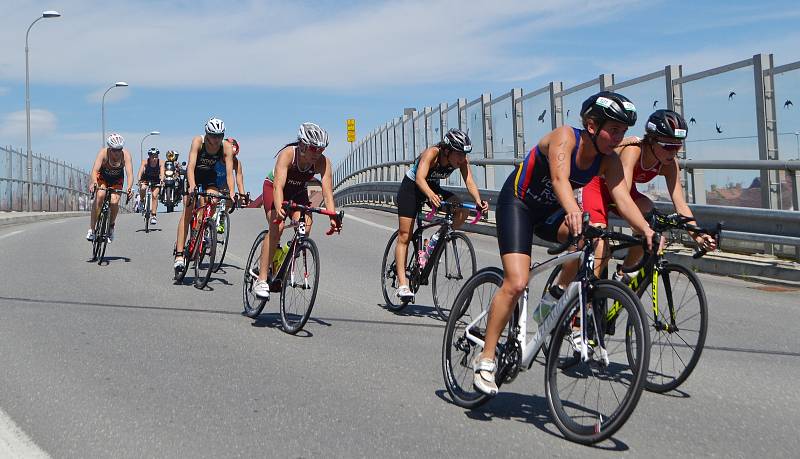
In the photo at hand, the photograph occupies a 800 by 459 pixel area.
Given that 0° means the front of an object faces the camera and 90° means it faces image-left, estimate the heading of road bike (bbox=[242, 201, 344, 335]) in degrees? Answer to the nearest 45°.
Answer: approximately 315°

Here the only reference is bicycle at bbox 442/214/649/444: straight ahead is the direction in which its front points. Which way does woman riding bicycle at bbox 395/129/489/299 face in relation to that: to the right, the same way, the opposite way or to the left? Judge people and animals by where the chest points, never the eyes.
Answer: the same way

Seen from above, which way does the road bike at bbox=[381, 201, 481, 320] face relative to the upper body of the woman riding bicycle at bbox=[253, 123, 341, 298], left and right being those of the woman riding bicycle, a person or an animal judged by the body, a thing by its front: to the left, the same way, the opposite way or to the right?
the same way

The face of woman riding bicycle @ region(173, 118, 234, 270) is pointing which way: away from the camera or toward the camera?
toward the camera

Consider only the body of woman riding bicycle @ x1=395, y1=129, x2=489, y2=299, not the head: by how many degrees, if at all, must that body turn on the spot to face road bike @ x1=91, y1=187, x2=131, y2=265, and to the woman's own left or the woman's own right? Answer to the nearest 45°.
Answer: approximately 180°

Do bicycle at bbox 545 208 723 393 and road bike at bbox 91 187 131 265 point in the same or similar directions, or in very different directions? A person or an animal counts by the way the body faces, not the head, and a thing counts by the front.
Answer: same or similar directions

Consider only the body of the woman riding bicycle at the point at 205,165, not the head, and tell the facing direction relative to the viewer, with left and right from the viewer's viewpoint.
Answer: facing the viewer

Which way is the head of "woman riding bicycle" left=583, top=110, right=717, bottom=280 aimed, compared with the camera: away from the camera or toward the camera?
toward the camera

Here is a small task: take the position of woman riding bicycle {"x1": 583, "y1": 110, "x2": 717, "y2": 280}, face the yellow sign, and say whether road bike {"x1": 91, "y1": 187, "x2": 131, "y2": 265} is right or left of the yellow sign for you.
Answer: left

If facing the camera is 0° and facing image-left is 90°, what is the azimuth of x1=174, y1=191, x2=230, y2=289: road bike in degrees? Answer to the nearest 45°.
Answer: approximately 315°

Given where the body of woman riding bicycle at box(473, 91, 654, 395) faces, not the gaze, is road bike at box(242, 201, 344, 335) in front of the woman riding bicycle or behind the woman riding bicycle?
behind

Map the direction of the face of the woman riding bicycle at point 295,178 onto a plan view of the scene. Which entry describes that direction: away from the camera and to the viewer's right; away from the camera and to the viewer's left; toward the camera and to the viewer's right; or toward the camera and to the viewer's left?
toward the camera and to the viewer's right

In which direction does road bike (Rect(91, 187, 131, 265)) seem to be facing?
toward the camera

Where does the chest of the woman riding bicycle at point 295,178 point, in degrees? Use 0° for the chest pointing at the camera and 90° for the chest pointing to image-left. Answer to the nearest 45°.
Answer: approximately 315°

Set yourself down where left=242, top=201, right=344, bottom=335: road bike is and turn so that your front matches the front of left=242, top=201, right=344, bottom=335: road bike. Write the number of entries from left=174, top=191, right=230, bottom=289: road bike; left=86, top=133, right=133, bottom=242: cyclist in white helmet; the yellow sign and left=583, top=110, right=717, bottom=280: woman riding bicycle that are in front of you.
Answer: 1

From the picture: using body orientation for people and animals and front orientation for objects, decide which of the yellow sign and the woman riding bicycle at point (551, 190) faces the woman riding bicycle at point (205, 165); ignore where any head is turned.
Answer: the yellow sign

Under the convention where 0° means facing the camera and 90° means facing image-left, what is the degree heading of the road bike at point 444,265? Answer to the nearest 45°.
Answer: approximately 315°

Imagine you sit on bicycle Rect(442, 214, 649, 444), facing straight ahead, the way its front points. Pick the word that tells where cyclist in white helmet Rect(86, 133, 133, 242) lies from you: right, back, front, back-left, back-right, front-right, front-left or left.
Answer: back

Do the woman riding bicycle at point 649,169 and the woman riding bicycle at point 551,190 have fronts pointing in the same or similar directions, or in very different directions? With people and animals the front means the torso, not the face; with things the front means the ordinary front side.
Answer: same or similar directions

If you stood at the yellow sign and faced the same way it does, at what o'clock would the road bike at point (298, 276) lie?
The road bike is roughly at 12 o'clock from the yellow sign.
